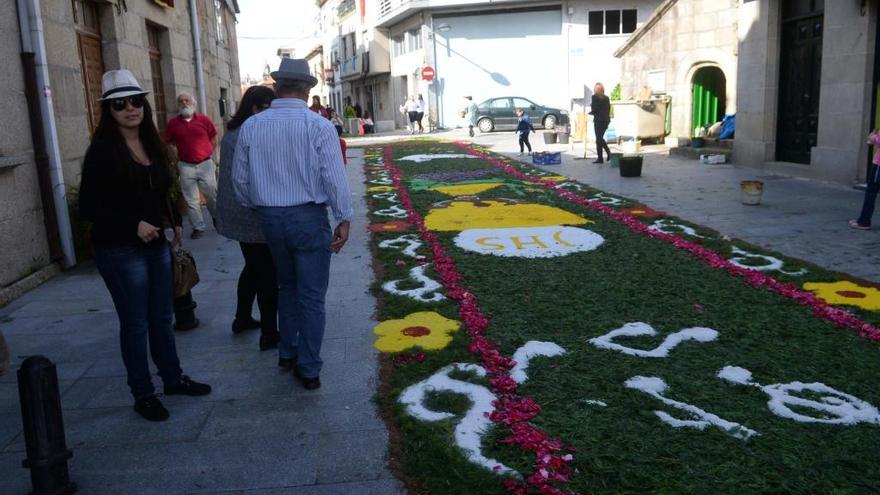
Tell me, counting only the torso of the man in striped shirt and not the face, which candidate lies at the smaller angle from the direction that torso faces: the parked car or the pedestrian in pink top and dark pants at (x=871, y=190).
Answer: the parked car

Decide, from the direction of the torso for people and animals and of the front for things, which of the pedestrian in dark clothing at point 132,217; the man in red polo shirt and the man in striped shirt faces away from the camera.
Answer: the man in striped shirt

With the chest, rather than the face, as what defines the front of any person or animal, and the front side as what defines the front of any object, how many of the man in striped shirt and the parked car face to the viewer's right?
1

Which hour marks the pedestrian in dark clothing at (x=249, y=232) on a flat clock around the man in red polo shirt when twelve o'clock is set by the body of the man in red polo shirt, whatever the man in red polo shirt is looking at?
The pedestrian in dark clothing is roughly at 12 o'clock from the man in red polo shirt.

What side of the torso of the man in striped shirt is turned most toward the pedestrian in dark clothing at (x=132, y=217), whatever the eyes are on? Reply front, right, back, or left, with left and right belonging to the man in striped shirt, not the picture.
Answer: left

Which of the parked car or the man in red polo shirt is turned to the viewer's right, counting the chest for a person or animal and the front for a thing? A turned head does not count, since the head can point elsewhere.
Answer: the parked car

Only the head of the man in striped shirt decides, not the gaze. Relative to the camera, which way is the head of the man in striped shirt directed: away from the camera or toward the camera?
away from the camera

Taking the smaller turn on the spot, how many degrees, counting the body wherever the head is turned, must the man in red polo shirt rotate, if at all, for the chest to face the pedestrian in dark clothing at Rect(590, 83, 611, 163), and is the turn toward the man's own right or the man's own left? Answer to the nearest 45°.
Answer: approximately 135° to the man's own left

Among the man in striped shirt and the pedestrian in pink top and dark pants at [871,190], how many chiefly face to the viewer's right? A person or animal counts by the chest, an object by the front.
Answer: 0

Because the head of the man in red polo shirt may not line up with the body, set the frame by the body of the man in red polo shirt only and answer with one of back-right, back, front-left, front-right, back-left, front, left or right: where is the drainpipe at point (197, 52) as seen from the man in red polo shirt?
back

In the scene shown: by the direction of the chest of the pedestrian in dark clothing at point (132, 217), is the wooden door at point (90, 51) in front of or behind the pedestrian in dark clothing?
behind

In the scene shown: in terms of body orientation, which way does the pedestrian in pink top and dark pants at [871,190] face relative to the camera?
to the viewer's left

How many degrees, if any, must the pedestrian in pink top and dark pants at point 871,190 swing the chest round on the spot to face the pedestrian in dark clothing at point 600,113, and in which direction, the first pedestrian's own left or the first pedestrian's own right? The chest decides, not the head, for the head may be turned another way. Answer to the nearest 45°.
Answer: approximately 45° to the first pedestrian's own right

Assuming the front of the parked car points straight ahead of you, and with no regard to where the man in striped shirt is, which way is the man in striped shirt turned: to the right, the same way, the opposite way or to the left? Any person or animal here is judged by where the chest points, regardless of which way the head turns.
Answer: to the left

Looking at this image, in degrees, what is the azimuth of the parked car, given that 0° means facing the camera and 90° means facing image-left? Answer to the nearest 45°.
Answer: approximately 270°
